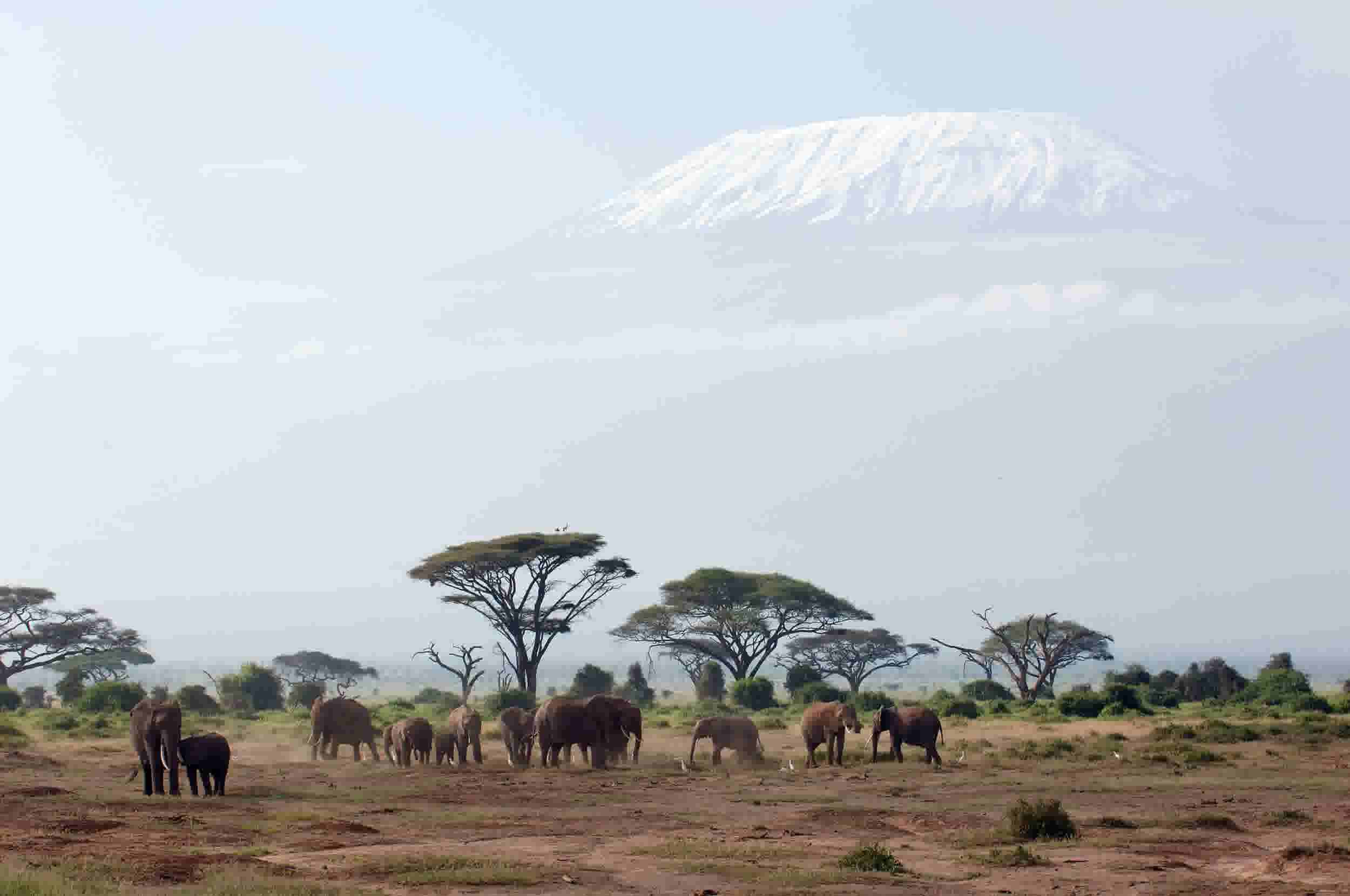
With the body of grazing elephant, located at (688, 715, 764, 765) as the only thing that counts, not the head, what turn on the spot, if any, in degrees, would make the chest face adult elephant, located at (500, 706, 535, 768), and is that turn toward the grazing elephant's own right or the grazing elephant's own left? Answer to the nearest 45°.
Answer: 0° — it already faces it

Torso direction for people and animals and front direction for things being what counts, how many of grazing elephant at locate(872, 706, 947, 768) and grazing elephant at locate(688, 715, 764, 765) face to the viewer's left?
2

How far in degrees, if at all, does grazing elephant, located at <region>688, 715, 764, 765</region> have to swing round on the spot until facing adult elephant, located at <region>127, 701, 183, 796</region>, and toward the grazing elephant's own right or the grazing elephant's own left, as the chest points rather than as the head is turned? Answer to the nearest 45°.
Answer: approximately 45° to the grazing elephant's own left

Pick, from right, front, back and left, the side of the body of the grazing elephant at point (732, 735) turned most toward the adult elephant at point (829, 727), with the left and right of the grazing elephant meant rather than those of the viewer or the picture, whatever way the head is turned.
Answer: back

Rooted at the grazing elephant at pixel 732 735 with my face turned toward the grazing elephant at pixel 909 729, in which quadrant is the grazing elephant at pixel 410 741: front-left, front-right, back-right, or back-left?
back-right

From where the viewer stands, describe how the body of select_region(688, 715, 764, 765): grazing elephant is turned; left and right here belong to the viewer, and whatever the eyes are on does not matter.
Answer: facing to the left of the viewer

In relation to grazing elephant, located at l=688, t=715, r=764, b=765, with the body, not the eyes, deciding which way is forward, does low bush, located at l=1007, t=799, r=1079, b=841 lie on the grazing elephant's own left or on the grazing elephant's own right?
on the grazing elephant's own left

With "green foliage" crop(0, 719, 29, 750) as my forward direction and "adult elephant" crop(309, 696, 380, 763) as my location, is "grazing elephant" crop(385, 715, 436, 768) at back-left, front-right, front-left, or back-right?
back-left

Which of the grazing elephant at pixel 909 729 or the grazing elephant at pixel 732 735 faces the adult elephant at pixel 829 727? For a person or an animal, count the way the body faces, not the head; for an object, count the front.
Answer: the grazing elephant at pixel 909 729

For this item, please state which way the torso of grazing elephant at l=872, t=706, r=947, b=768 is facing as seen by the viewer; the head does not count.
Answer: to the viewer's left

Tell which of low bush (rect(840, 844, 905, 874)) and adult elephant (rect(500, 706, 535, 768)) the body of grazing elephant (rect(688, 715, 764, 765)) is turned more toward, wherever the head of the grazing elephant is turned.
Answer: the adult elephant

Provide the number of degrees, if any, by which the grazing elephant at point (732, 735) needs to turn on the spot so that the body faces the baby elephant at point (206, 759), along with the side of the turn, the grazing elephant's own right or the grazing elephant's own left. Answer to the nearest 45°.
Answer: approximately 45° to the grazing elephant's own left

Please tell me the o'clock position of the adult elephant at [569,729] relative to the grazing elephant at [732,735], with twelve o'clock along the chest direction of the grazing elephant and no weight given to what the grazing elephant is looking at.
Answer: The adult elephant is roughly at 12 o'clock from the grazing elephant.
